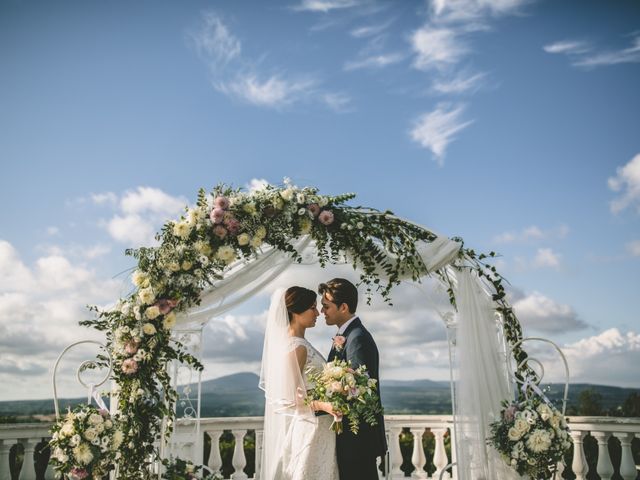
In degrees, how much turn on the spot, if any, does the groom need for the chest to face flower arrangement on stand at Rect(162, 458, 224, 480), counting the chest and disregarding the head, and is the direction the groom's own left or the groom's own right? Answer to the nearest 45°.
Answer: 0° — they already face it

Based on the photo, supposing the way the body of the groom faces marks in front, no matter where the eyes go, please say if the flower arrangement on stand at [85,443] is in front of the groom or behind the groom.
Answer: in front

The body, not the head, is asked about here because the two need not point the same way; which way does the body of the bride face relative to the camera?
to the viewer's right

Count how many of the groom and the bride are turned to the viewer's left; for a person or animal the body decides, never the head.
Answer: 1

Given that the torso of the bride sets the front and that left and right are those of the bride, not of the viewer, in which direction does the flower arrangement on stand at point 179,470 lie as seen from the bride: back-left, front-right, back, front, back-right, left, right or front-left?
back

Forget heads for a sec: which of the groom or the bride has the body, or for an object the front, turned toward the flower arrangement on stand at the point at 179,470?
the groom

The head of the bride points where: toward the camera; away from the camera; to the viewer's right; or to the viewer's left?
to the viewer's right

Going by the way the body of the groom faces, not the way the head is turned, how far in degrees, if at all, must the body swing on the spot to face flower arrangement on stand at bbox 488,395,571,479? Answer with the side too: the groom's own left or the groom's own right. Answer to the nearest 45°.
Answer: approximately 180°

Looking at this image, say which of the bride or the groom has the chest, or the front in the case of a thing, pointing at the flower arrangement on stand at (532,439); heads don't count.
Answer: the bride

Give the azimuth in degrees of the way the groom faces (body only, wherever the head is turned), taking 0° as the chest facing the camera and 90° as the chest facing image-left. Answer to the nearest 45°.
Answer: approximately 90°

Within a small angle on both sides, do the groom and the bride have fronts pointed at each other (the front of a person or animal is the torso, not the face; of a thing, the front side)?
yes

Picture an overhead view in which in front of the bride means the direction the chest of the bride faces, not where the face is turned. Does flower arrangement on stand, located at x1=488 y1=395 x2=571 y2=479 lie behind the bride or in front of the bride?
in front

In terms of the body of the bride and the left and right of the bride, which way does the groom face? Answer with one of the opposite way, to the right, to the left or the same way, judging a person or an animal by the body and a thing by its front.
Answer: the opposite way
